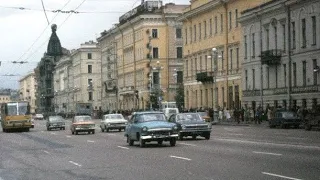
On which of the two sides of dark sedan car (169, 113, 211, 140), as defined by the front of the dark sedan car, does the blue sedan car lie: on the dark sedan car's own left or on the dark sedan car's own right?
on the dark sedan car's own right
